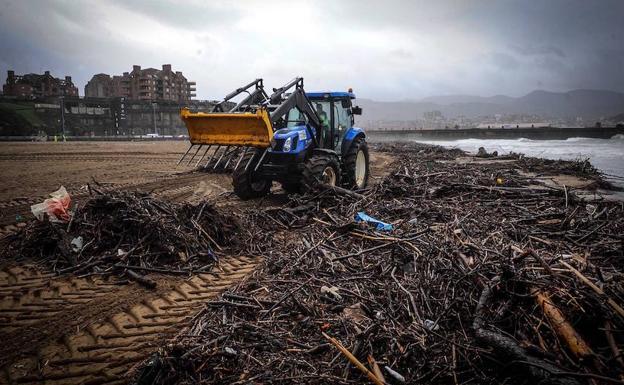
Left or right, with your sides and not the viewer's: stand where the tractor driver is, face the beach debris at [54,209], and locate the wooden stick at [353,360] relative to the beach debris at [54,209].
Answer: left

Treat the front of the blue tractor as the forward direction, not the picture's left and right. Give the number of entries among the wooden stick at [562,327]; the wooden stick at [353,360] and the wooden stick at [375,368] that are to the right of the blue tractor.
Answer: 0

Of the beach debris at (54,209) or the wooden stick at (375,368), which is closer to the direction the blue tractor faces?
the beach debris

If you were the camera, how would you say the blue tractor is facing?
facing the viewer and to the left of the viewer

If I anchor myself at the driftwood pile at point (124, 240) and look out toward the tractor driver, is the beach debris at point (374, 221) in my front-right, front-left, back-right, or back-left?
front-right

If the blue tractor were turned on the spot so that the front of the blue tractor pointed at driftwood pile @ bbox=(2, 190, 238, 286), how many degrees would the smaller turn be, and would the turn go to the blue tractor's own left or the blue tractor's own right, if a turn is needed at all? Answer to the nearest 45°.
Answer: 0° — it already faces it

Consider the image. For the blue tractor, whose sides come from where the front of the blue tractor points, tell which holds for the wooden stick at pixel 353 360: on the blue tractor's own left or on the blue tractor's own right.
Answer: on the blue tractor's own left

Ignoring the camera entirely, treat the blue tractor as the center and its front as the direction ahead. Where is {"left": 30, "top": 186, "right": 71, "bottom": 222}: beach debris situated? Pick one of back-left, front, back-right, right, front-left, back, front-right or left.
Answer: front

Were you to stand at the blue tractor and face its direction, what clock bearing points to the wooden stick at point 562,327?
The wooden stick is roughly at 10 o'clock from the blue tractor.

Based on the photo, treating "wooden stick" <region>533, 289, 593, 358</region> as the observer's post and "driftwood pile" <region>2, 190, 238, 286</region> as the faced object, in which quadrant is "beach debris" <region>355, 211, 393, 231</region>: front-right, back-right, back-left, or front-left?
front-right

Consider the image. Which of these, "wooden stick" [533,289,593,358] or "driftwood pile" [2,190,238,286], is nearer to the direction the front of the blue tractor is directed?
the driftwood pile

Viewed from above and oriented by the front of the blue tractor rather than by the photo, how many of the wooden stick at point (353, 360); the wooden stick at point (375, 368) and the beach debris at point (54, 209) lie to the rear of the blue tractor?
0

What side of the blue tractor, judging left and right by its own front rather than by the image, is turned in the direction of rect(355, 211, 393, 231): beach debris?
left

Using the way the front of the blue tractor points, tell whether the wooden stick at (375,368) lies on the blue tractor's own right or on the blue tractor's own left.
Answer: on the blue tractor's own left
